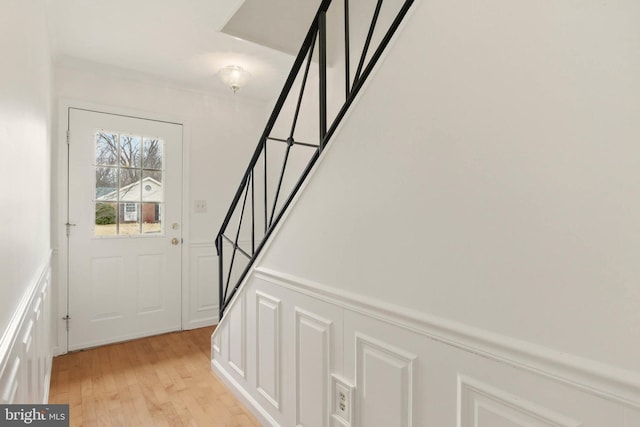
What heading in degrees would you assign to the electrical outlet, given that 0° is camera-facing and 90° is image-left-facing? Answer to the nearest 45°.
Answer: approximately 45°

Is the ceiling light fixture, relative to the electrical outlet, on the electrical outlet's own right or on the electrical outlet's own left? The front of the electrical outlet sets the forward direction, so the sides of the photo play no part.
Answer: on the electrical outlet's own right

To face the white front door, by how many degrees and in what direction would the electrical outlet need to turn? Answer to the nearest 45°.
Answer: approximately 90° to its right

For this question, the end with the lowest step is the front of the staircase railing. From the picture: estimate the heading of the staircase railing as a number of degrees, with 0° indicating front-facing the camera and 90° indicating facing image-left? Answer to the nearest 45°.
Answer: approximately 135°
